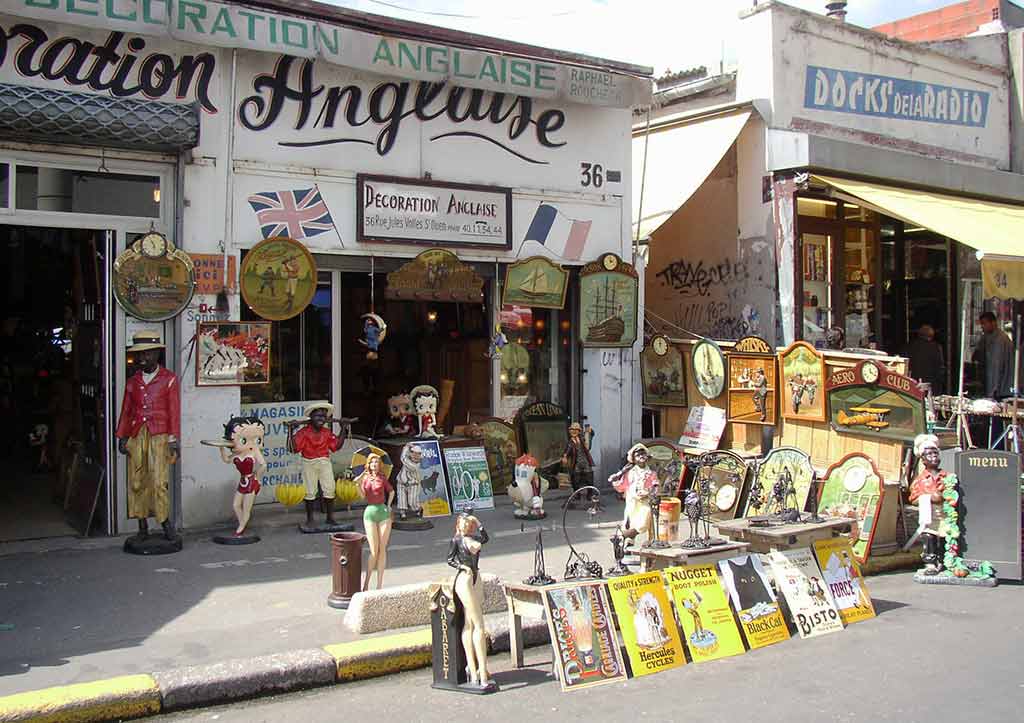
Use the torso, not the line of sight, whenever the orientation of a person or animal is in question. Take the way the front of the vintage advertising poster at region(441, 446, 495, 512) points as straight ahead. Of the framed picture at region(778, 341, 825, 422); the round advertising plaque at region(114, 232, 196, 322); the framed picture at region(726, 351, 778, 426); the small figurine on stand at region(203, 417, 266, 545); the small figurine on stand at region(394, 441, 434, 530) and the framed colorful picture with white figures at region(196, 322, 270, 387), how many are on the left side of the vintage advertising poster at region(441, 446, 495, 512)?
2

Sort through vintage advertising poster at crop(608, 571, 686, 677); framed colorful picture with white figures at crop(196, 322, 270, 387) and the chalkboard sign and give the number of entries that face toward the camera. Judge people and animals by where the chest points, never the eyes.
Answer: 3

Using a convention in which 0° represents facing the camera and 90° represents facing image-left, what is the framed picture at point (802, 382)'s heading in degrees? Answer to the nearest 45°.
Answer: approximately 0°

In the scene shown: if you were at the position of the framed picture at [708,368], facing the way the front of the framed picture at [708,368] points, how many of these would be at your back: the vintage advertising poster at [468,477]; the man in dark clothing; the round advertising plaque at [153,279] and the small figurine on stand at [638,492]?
1

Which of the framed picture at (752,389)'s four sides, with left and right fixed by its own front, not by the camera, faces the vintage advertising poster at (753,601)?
front

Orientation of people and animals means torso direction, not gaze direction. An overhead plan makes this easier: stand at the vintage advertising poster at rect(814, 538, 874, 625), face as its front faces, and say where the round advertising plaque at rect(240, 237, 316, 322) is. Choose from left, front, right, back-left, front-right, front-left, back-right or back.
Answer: right

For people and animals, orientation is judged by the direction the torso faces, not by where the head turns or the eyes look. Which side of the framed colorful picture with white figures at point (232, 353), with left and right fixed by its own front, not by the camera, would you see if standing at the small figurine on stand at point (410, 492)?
left

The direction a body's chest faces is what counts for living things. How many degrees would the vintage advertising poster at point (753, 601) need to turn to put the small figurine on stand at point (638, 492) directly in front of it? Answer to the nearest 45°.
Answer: approximately 135° to its right

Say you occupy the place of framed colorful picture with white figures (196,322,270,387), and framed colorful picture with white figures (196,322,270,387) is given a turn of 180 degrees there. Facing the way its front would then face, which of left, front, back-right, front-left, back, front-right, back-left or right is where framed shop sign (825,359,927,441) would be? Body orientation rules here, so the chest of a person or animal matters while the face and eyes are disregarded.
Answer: right

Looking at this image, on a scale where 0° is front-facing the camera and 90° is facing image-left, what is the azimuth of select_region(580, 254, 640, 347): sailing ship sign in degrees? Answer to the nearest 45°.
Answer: approximately 0°

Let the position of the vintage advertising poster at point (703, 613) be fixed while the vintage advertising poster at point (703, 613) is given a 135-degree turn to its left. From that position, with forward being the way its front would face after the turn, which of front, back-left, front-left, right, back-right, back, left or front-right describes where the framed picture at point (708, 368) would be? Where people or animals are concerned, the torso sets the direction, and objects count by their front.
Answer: front-left

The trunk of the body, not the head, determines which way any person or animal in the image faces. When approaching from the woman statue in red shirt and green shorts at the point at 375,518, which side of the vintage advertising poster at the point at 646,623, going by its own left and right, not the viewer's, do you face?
right

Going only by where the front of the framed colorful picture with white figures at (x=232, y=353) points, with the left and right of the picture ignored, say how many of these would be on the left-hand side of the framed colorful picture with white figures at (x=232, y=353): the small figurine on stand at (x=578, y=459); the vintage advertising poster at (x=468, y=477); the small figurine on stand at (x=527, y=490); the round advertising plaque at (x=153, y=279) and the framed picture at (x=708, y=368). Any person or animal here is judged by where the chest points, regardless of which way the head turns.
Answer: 4

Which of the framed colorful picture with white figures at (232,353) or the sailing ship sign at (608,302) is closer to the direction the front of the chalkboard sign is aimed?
the framed colorful picture with white figures

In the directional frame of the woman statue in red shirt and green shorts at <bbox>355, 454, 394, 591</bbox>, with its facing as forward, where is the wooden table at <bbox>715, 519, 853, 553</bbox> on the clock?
The wooden table is roughly at 9 o'clock from the woman statue in red shirt and green shorts.
